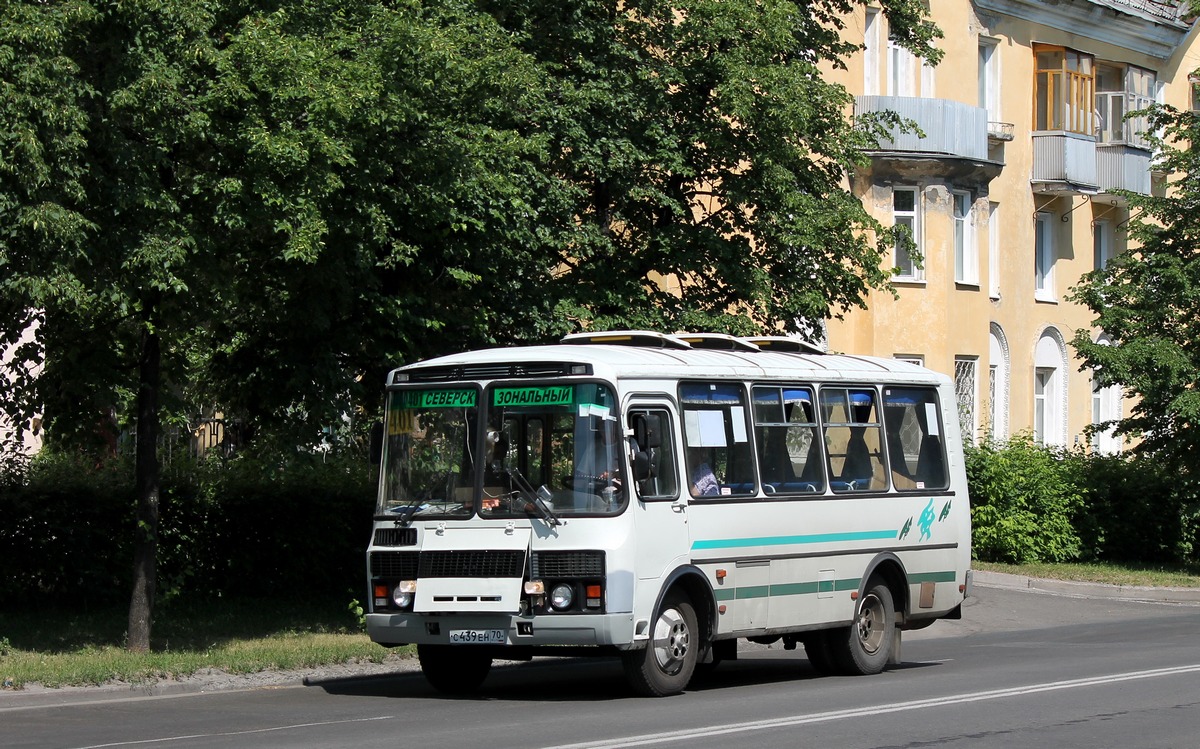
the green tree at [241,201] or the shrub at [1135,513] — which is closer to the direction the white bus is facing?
the green tree

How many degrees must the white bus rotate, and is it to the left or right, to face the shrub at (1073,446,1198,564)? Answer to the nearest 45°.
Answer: approximately 180°

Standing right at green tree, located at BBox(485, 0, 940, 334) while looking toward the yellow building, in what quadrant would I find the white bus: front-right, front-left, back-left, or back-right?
back-right

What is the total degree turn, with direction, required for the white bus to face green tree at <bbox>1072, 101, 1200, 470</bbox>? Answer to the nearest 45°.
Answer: approximately 180°

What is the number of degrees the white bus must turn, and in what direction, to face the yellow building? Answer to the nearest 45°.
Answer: approximately 135° to its right

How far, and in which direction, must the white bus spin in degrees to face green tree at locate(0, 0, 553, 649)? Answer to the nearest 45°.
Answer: approximately 90° to its right

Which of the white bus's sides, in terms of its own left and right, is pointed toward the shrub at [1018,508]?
back
